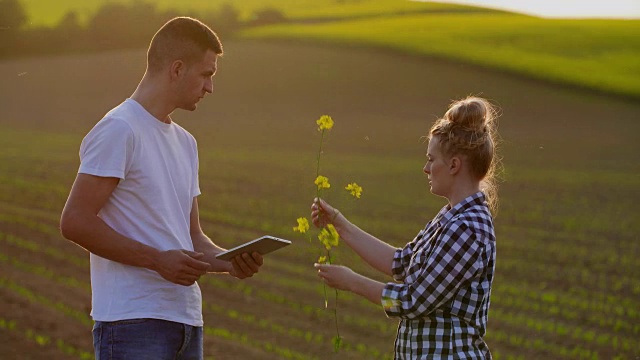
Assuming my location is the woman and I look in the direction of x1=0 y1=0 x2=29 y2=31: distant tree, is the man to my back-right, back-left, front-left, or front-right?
front-left

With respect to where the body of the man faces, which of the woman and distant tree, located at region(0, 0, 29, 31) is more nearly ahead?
the woman

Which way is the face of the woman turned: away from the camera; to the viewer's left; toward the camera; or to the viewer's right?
to the viewer's left

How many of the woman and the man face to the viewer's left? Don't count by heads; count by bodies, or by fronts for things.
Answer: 1

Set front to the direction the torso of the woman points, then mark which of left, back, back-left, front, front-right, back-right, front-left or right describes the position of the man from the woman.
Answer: front

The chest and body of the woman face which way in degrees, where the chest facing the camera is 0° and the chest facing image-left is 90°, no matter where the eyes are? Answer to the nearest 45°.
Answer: approximately 90°

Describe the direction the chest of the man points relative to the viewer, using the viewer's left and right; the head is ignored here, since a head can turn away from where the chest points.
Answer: facing the viewer and to the right of the viewer

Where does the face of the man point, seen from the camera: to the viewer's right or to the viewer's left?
to the viewer's right

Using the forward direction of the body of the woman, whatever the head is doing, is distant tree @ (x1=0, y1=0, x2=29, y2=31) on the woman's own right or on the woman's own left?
on the woman's own right

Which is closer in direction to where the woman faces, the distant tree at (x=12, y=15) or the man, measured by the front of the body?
the man

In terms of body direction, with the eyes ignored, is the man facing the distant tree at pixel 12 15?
no

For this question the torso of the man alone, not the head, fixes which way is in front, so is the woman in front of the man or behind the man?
in front

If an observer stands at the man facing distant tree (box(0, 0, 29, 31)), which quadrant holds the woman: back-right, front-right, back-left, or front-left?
back-right
